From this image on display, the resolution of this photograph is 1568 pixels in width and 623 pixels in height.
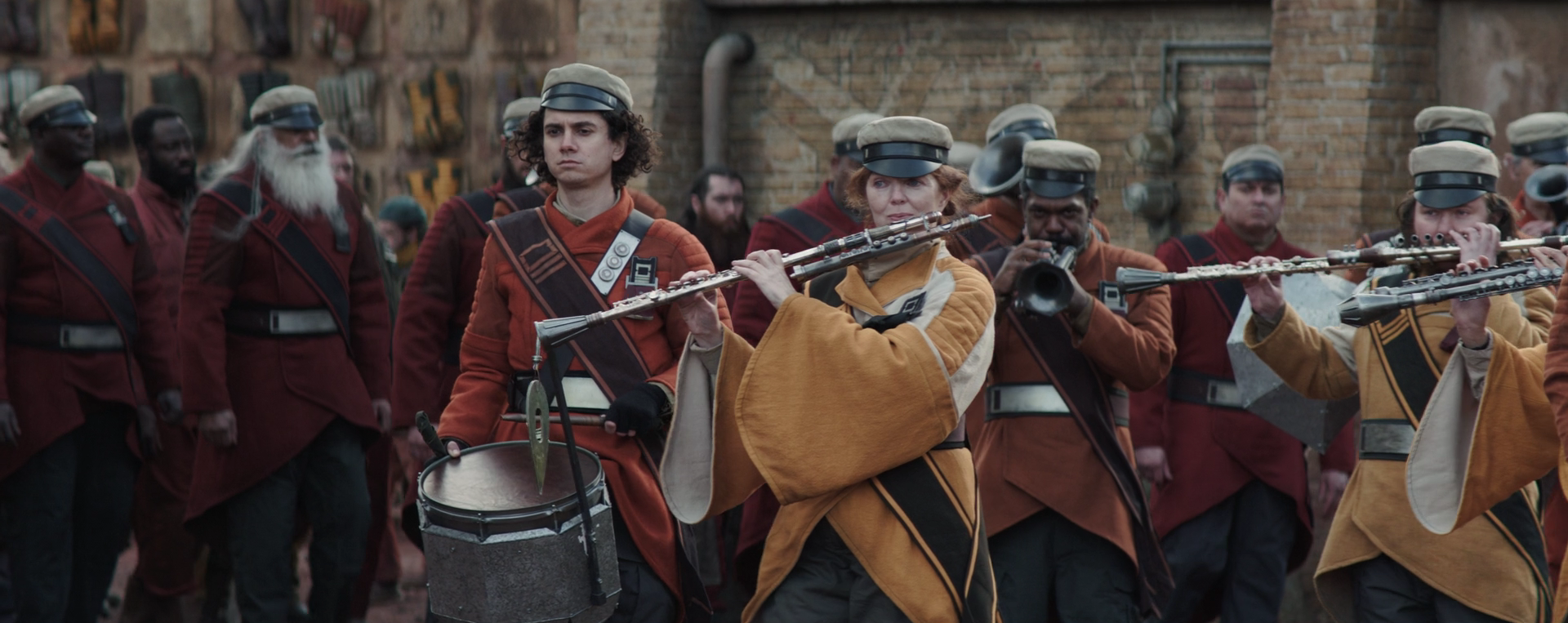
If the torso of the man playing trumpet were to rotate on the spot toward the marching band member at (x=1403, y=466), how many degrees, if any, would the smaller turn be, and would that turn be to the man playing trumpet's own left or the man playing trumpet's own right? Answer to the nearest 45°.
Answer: approximately 90° to the man playing trumpet's own left

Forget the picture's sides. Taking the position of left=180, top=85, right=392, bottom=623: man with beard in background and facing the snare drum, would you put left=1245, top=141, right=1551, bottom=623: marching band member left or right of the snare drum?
left

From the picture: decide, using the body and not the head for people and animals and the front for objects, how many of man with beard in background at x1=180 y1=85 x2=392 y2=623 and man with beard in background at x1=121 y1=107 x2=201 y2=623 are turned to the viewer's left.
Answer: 0

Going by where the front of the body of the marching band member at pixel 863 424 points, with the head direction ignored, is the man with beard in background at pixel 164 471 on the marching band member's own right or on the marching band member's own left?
on the marching band member's own right

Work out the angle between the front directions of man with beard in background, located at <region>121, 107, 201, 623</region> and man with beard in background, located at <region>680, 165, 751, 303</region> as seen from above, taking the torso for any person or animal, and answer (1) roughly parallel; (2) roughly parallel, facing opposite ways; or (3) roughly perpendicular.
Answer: roughly parallel

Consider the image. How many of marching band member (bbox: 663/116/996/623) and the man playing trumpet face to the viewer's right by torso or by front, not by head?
0

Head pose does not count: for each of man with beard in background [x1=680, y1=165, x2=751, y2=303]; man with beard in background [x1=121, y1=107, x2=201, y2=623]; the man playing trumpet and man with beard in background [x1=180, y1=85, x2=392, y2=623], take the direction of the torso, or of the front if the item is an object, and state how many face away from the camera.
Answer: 0

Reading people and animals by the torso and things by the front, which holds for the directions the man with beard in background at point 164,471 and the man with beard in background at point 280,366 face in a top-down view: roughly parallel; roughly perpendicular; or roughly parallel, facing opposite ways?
roughly parallel

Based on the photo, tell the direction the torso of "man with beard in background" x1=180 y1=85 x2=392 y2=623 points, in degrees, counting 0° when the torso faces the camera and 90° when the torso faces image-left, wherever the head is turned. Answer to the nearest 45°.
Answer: approximately 315°

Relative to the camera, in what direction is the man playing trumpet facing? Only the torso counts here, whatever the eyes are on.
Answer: toward the camera

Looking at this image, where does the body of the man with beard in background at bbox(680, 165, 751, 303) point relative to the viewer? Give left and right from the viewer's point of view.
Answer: facing the viewer and to the right of the viewer
